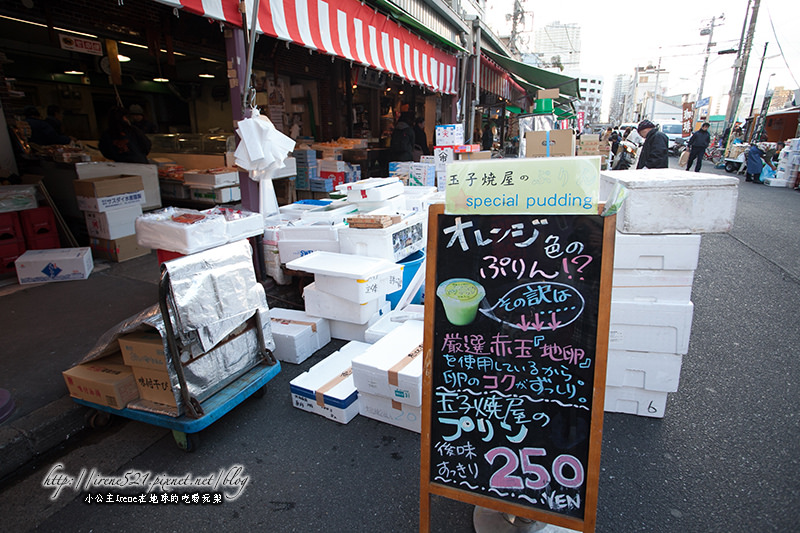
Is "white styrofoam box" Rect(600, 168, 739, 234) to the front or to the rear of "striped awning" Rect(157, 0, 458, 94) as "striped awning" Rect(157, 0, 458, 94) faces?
to the front

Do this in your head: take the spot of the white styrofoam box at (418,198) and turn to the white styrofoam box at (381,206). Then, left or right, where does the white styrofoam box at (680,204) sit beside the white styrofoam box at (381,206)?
left

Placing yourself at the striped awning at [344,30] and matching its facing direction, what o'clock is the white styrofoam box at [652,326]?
The white styrofoam box is roughly at 1 o'clock from the striped awning.

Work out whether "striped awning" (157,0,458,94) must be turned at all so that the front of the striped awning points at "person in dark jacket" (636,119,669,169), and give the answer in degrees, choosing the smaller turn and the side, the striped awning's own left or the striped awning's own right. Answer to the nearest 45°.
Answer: approximately 45° to the striped awning's own left

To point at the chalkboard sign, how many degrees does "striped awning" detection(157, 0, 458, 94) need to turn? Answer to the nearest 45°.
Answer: approximately 45° to its right

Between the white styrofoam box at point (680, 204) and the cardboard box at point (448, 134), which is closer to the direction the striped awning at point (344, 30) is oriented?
the white styrofoam box

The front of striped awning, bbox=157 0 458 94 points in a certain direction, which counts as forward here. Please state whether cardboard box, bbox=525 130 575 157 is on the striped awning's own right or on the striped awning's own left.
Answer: on the striped awning's own left

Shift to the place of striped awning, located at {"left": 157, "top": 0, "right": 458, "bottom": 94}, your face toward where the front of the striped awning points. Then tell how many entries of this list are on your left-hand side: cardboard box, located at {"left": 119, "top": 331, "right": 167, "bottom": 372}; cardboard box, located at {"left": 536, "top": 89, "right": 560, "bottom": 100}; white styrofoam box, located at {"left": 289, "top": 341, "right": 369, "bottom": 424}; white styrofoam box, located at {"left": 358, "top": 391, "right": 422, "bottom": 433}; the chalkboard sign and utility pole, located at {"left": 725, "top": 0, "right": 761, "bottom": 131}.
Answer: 2

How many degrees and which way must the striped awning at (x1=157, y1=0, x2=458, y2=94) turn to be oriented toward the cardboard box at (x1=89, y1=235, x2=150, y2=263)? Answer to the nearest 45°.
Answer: approximately 135° to its right
